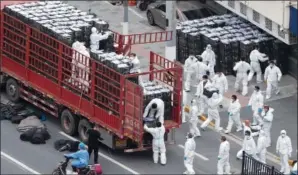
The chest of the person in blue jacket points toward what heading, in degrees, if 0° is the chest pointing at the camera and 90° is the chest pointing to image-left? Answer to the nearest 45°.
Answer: approximately 90°

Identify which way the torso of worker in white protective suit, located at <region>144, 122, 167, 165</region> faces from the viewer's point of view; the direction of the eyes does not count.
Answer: away from the camera

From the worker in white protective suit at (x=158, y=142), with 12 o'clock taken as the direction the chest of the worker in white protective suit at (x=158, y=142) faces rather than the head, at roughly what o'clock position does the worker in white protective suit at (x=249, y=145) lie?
the worker in white protective suit at (x=249, y=145) is roughly at 3 o'clock from the worker in white protective suit at (x=158, y=142).

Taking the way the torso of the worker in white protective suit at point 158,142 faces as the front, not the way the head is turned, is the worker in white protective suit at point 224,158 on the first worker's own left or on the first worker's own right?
on the first worker's own right

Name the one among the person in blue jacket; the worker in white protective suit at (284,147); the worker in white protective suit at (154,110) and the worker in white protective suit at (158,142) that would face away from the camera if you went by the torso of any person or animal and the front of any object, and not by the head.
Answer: the worker in white protective suit at (158,142)

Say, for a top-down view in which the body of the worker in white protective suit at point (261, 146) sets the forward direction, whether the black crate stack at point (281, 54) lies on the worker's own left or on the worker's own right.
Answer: on the worker's own right

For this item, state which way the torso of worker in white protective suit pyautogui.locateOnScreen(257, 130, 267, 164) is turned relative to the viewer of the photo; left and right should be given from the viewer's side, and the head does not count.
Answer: facing to the left of the viewer
